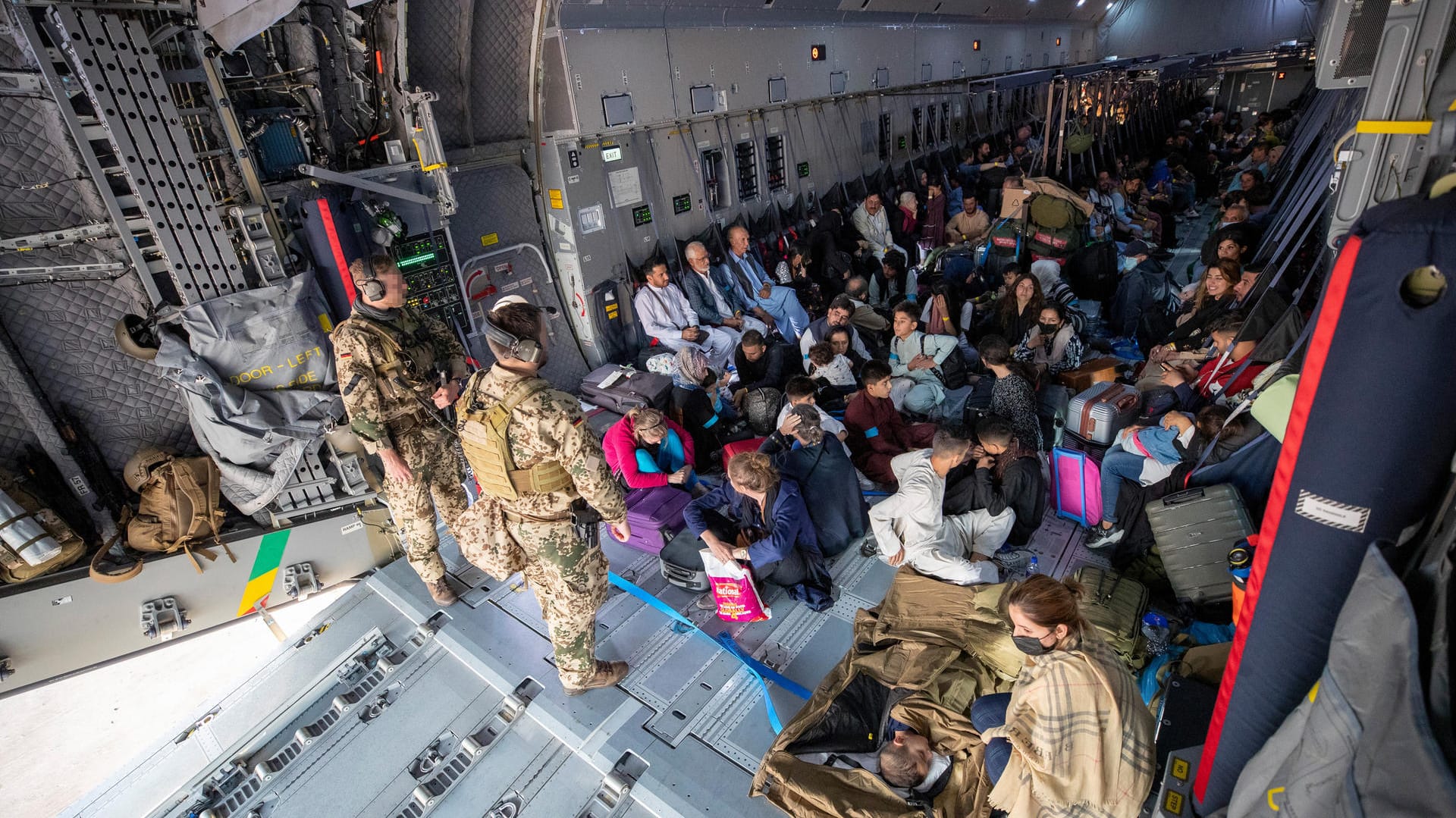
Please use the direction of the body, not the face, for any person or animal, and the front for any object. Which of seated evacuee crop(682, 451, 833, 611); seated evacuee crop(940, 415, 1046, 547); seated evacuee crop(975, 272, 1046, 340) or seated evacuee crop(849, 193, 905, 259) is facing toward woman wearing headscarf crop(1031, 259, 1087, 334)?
seated evacuee crop(849, 193, 905, 259)

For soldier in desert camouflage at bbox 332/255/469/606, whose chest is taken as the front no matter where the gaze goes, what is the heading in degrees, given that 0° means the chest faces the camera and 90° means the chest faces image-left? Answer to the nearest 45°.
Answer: approximately 315°

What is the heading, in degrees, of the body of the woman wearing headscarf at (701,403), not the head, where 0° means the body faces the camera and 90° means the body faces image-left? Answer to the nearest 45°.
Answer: approximately 270°

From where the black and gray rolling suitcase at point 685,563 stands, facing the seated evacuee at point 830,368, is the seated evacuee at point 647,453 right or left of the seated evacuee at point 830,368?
left

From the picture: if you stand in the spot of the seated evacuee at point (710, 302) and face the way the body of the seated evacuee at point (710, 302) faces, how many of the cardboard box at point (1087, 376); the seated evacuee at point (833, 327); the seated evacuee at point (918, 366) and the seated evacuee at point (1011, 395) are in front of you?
4

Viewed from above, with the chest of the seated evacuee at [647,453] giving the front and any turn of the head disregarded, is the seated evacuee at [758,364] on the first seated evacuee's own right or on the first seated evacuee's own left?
on the first seated evacuee's own left

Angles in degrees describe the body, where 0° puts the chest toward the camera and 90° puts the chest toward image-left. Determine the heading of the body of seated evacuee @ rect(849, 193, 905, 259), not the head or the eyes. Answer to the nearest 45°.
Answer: approximately 315°
